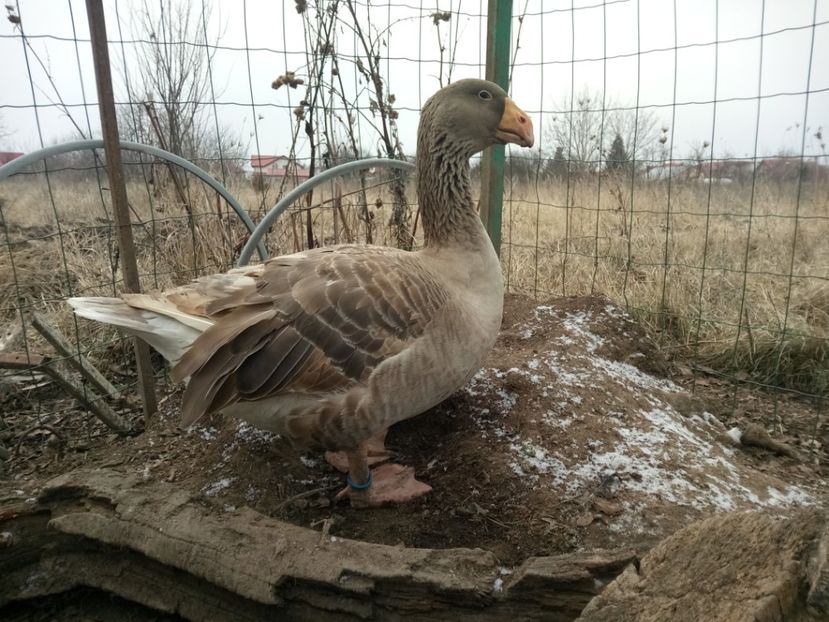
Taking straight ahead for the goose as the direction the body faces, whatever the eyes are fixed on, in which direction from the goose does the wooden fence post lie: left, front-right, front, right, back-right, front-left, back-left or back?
back-left

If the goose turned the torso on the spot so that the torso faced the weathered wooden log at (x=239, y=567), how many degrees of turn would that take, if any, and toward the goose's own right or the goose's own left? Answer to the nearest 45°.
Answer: approximately 135° to the goose's own right

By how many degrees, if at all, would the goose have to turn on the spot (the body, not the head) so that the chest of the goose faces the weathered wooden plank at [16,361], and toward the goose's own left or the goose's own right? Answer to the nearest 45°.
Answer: approximately 135° to the goose's own left

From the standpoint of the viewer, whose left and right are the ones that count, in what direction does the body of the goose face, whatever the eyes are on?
facing to the right of the viewer

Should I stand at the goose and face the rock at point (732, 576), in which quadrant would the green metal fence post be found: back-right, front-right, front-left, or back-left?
back-left

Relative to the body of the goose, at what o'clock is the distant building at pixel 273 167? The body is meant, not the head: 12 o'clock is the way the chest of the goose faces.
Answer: The distant building is roughly at 9 o'clock from the goose.

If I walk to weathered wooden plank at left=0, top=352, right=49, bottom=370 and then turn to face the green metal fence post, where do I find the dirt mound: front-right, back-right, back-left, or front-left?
front-right

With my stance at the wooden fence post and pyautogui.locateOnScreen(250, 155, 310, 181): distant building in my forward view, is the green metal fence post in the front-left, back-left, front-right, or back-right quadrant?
front-right

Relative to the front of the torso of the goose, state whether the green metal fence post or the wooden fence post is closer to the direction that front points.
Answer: the green metal fence post

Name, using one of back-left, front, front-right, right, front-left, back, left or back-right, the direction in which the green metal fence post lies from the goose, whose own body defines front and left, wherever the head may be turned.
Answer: front-left

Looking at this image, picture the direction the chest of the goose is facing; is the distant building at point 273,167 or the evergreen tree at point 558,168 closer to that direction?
the evergreen tree

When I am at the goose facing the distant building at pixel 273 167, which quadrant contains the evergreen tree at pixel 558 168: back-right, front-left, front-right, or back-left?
front-right

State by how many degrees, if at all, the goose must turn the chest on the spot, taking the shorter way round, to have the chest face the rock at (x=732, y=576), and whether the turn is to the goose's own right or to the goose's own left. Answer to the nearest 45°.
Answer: approximately 45° to the goose's own right

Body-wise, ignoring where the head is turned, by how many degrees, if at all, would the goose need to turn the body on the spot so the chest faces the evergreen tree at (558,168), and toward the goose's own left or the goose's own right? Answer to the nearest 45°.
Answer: approximately 45° to the goose's own left
